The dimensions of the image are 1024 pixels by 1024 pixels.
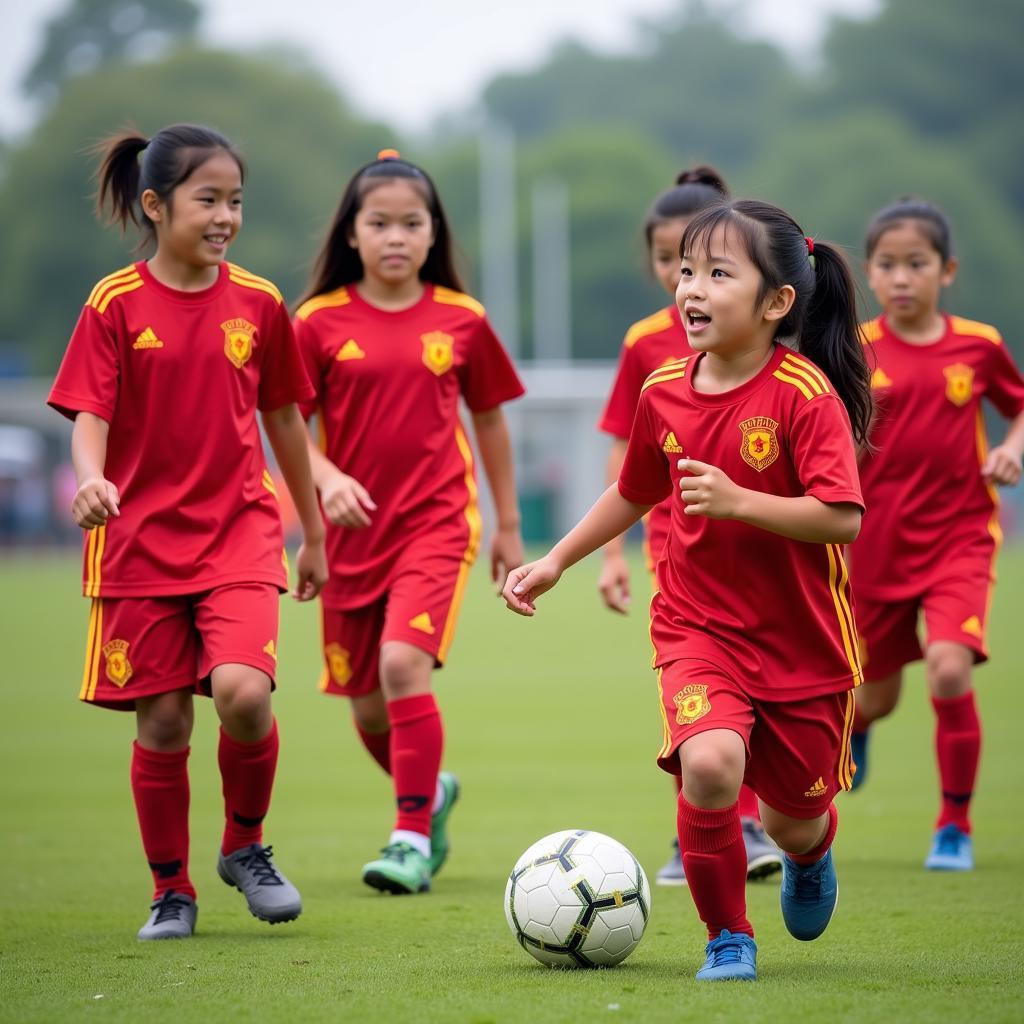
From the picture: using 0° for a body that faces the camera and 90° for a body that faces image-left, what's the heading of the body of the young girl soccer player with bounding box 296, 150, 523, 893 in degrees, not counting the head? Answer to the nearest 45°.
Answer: approximately 0°

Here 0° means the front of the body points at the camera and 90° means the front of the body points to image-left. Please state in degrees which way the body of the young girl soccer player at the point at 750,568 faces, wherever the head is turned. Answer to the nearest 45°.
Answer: approximately 45°

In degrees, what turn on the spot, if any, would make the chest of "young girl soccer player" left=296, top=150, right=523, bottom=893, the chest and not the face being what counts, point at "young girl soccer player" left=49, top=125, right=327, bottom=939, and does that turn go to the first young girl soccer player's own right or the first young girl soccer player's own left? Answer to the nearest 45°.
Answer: approximately 45° to the first young girl soccer player's own right

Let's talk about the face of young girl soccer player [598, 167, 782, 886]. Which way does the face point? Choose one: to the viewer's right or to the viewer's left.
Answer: to the viewer's left

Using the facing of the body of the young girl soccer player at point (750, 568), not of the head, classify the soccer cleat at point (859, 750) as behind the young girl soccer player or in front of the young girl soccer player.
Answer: behind

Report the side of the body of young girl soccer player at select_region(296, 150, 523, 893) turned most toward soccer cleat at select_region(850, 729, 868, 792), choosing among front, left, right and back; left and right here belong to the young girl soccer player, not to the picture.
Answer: left

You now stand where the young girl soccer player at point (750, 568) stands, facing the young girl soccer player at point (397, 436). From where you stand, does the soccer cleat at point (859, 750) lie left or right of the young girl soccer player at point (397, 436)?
right

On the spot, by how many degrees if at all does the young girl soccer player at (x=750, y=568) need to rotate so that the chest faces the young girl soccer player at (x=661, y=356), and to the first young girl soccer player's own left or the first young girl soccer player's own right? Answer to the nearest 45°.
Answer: approximately 135° to the first young girl soccer player's own right

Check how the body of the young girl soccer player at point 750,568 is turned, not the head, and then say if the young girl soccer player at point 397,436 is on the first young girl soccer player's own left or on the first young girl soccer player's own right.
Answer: on the first young girl soccer player's own right
